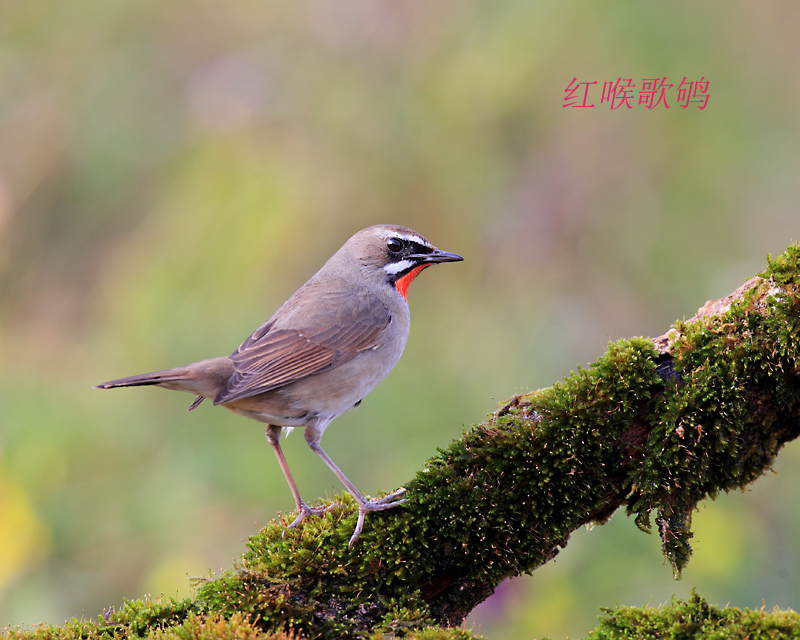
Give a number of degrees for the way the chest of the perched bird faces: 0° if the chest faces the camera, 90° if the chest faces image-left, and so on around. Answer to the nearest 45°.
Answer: approximately 270°
